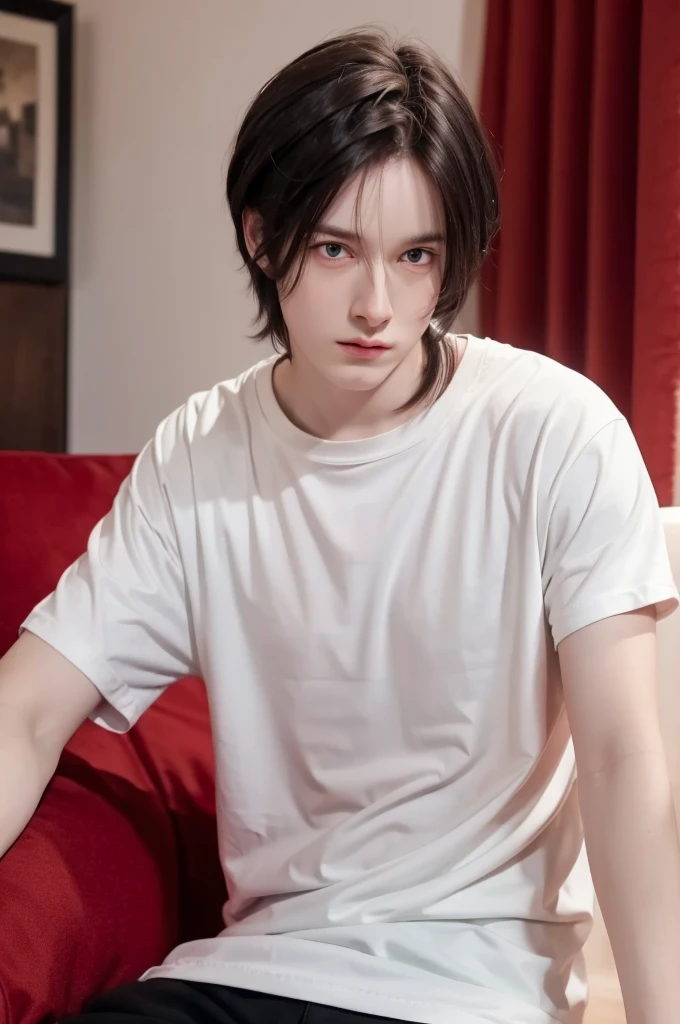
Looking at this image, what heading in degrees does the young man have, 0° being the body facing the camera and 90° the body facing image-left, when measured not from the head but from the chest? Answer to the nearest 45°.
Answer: approximately 0°

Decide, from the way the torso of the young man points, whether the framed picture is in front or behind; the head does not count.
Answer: behind

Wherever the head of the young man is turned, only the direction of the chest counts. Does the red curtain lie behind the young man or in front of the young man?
behind

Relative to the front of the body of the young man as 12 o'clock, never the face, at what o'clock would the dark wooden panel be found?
The dark wooden panel is roughly at 5 o'clock from the young man.

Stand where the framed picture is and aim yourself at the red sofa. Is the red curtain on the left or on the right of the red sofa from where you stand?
left
